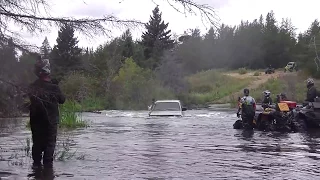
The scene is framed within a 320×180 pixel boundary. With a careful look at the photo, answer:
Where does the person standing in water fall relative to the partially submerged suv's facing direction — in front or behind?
in front

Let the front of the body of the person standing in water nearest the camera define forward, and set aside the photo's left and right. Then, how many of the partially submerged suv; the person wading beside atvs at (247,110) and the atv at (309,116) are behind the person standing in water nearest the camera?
0

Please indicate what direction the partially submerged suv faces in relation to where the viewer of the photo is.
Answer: facing the viewer

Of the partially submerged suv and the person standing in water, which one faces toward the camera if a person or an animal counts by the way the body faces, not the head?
the partially submerged suv

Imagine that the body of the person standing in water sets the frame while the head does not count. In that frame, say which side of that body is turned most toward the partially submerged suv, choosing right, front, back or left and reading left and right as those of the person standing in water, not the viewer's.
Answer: front

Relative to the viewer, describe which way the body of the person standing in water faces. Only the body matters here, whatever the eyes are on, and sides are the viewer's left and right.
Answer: facing away from the viewer and to the right of the viewer

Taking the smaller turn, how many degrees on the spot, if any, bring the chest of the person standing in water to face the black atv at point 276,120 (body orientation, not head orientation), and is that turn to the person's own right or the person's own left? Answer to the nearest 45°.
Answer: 0° — they already face it

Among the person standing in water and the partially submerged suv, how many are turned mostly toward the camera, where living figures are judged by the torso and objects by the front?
1

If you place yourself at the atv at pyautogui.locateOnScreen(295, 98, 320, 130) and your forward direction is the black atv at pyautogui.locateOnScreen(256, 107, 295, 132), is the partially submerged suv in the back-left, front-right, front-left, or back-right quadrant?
front-right
